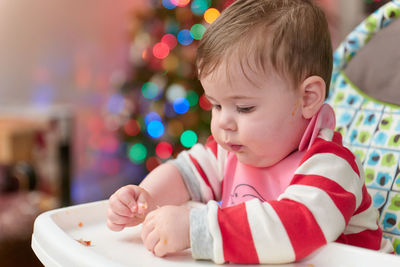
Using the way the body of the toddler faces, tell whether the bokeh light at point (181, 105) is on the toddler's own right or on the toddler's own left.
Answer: on the toddler's own right

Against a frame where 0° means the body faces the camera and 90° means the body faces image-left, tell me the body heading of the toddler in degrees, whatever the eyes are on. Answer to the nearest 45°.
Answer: approximately 45°

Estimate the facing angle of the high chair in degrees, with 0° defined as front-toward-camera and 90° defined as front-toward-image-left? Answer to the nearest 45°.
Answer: approximately 45°
